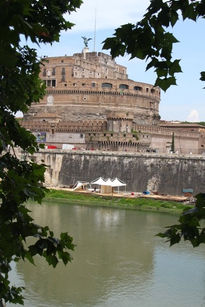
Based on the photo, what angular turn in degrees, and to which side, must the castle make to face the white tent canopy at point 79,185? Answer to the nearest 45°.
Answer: approximately 45° to its left

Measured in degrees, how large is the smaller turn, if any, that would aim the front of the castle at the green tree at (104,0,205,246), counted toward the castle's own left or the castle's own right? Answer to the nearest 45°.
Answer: approximately 45° to the castle's own left

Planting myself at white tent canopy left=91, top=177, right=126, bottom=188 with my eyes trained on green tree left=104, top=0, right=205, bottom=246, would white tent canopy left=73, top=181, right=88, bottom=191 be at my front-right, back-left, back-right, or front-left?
back-right

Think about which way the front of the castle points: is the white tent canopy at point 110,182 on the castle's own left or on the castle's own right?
on the castle's own left
